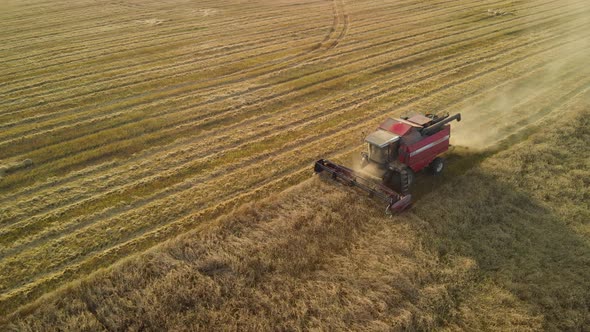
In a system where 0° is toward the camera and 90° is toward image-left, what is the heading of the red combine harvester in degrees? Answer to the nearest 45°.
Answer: approximately 45°
